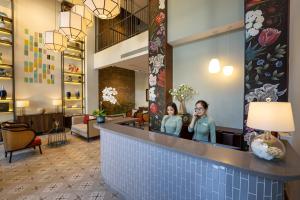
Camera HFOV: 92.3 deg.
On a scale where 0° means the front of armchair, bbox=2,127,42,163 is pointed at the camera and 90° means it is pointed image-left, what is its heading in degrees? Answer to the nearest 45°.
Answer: approximately 225°

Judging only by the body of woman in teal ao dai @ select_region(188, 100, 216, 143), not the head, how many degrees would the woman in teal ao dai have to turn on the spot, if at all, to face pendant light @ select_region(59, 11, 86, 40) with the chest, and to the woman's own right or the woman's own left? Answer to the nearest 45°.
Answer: approximately 45° to the woman's own right

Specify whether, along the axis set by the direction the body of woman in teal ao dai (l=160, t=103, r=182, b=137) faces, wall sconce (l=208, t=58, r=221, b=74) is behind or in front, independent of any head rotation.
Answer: behind

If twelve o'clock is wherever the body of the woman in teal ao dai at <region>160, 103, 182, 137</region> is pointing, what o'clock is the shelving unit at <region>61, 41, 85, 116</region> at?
The shelving unit is roughly at 3 o'clock from the woman in teal ao dai.

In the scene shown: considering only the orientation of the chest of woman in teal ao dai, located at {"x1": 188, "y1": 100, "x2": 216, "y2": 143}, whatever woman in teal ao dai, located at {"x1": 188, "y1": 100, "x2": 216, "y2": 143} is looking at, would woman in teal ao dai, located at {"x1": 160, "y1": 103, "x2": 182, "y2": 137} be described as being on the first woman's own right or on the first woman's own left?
on the first woman's own right

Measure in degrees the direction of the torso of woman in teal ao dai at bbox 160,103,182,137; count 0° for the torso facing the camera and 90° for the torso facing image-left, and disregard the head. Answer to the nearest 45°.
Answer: approximately 45°
